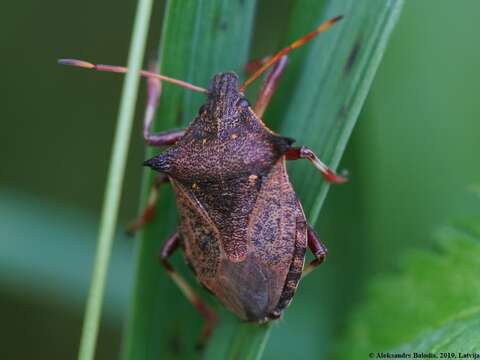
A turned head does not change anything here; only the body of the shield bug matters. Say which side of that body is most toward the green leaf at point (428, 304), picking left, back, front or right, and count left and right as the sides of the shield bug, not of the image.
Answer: right

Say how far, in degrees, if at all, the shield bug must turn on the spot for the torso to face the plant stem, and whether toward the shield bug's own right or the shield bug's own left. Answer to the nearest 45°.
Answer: approximately 135° to the shield bug's own left

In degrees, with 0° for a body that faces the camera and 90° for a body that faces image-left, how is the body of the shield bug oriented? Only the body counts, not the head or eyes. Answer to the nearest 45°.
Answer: approximately 180°
